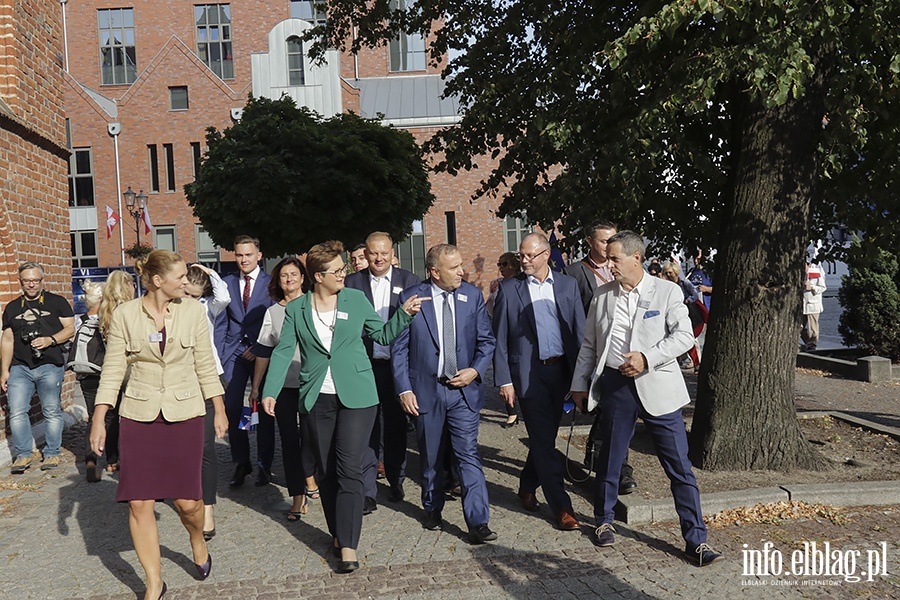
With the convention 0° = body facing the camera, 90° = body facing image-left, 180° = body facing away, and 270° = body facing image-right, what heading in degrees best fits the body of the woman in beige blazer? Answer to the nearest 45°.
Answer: approximately 0°

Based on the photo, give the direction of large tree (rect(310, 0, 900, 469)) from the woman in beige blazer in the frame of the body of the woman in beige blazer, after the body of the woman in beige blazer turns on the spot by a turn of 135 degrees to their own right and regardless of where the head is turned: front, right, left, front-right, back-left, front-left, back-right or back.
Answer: back-right

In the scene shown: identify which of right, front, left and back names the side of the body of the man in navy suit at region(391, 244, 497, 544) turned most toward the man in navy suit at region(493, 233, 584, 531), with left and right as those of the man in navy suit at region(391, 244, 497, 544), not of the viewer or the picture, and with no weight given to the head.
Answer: left

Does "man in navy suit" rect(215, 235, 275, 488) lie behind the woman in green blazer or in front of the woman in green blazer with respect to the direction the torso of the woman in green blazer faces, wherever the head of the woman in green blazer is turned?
behind

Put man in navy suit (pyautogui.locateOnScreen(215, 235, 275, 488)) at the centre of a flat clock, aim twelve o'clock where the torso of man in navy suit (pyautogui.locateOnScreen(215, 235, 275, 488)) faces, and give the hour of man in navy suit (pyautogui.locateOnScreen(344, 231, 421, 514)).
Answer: man in navy suit (pyautogui.locateOnScreen(344, 231, 421, 514)) is roughly at 10 o'clock from man in navy suit (pyautogui.locateOnScreen(215, 235, 275, 488)).

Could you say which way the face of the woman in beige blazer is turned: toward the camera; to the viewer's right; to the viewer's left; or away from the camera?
to the viewer's right

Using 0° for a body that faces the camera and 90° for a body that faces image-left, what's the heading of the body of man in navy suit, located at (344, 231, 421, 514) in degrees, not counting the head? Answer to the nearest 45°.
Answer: approximately 0°
